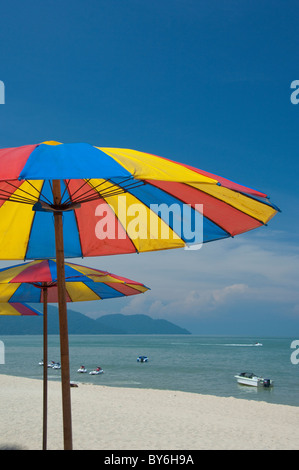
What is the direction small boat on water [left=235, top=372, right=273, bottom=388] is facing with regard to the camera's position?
facing away from the viewer and to the left of the viewer

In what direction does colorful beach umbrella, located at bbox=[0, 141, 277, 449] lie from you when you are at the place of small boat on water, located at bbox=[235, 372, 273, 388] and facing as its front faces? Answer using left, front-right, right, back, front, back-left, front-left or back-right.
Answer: back-left

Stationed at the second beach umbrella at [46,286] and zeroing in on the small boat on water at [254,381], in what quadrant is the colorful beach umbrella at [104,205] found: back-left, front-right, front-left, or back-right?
back-right

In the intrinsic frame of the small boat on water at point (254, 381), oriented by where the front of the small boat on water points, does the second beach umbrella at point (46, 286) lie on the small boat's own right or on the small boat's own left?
on the small boat's own left
